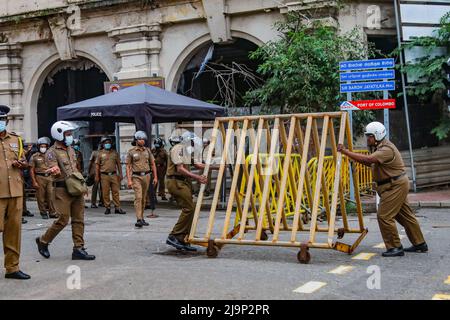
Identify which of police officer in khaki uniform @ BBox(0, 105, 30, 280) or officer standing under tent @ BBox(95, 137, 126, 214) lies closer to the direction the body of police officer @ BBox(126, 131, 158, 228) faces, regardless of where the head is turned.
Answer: the police officer in khaki uniform

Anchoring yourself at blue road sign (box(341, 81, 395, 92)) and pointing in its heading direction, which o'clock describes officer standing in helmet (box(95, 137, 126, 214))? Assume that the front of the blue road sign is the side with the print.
The officer standing in helmet is roughly at 3 o'clock from the blue road sign.

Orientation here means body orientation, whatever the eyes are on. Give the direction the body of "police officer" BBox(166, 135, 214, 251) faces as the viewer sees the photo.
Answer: to the viewer's right

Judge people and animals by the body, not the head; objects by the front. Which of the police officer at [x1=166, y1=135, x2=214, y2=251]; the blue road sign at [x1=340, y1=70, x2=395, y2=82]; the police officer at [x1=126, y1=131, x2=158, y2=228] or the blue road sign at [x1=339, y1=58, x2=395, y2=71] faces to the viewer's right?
the police officer at [x1=166, y1=135, x2=214, y2=251]

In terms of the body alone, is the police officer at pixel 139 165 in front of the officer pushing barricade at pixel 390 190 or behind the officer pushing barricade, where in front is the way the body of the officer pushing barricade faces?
in front

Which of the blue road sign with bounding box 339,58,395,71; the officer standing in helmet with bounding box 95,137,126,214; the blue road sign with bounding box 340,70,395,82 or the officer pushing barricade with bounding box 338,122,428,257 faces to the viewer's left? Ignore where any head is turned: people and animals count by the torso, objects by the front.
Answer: the officer pushing barricade with bounding box 338,122,428,257

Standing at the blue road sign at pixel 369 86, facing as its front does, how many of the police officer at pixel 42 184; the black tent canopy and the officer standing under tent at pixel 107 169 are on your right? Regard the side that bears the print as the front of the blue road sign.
3

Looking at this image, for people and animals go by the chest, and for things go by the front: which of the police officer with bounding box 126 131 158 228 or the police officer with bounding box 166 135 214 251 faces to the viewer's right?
the police officer with bounding box 166 135 214 251

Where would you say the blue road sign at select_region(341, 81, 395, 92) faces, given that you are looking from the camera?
facing the viewer

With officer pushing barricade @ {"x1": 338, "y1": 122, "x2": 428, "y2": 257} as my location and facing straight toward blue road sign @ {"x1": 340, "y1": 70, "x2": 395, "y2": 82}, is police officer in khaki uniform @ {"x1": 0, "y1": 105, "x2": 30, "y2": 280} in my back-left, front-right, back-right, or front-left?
back-left

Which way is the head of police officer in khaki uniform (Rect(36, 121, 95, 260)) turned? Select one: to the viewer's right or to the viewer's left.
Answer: to the viewer's right

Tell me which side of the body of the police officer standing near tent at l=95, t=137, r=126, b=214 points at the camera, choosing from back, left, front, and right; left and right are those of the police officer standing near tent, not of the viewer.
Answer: front

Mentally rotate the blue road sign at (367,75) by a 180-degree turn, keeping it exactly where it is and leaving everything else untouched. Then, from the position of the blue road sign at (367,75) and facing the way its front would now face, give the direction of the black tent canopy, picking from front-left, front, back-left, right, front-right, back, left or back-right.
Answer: left

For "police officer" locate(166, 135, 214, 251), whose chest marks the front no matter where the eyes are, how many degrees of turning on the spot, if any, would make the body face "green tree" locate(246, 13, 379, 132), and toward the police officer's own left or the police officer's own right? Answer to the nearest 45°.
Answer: approximately 45° to the police officer's own left

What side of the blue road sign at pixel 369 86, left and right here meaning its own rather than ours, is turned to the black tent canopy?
right

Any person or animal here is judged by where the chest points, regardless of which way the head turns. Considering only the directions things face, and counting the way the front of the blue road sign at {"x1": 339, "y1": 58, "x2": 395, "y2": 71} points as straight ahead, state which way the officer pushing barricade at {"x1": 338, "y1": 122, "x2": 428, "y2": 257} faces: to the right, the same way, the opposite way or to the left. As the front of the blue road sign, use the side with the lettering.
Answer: to the right
